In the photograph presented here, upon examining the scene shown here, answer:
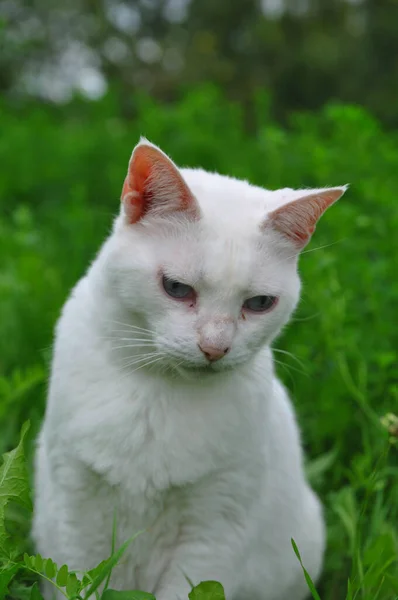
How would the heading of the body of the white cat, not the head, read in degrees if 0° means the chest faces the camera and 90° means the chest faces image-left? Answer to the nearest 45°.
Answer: approximately 0°

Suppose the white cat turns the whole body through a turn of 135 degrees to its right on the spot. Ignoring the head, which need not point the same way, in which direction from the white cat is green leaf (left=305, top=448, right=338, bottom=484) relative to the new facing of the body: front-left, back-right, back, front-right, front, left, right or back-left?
right
